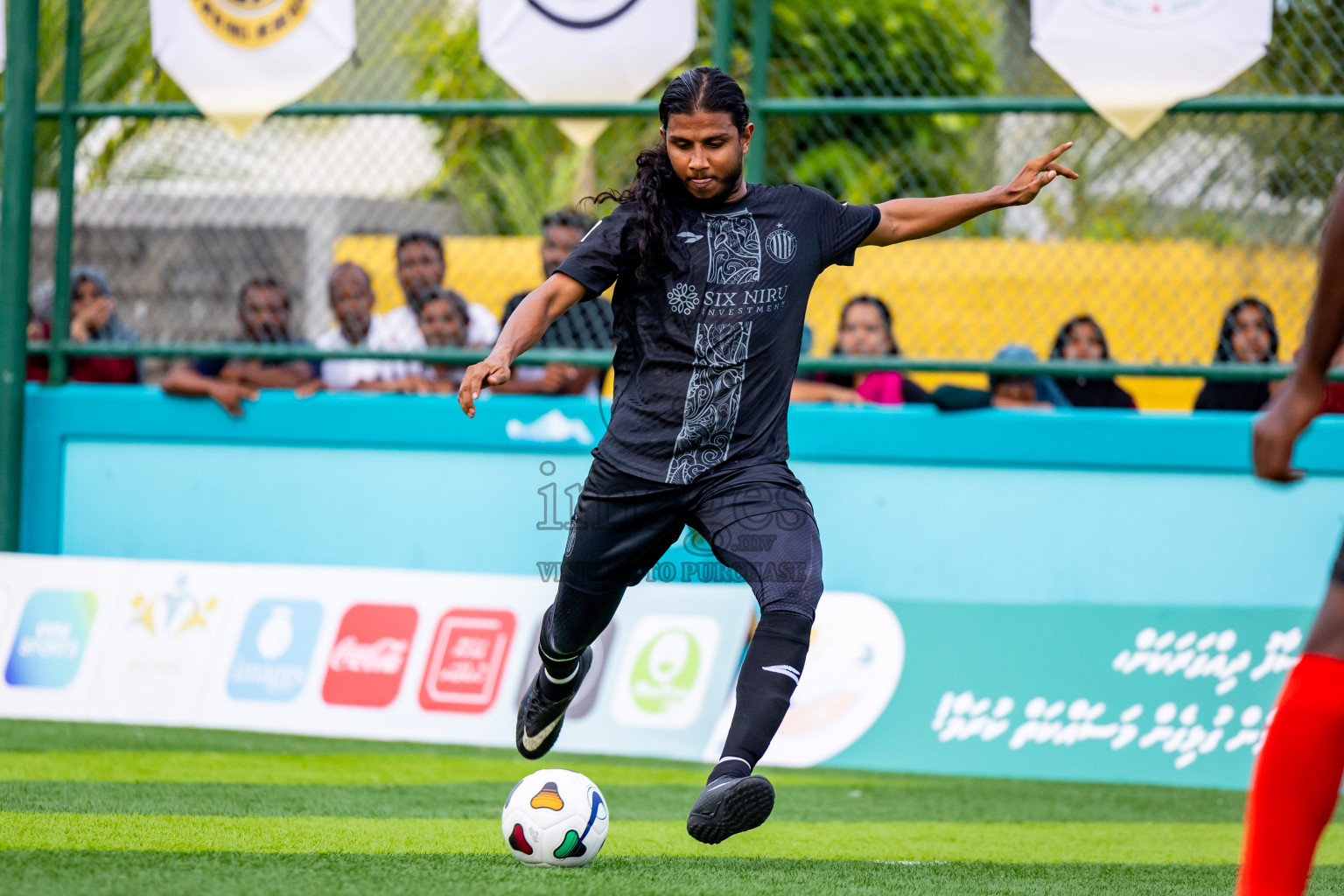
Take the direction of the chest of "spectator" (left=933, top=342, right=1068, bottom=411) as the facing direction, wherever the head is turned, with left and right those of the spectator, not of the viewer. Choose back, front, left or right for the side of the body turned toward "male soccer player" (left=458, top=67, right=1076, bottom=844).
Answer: front

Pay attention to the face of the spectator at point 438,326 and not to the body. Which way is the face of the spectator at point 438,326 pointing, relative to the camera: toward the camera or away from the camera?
toward the camera

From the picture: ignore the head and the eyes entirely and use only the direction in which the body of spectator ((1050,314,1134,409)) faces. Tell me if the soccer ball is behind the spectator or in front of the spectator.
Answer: in front

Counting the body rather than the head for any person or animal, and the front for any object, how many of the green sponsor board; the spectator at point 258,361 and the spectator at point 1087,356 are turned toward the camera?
3

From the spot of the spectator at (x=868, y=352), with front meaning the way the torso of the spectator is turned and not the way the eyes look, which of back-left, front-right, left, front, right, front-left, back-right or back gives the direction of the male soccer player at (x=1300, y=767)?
front

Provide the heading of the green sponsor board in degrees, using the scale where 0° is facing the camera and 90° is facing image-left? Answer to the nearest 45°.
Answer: approximately 0°

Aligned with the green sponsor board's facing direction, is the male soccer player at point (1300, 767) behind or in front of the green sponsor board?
in front

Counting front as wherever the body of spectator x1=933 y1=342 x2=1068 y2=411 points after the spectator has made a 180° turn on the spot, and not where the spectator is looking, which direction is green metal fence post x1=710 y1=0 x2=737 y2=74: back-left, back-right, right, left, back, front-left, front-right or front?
left

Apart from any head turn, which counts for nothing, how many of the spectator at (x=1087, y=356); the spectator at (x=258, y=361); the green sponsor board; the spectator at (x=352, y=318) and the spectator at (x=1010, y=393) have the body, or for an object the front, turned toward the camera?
5

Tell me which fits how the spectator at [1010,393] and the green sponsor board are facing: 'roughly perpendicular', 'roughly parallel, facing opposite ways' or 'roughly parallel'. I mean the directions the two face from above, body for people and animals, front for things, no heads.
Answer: roughly parallel

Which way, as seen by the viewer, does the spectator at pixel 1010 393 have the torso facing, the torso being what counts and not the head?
toward the camera

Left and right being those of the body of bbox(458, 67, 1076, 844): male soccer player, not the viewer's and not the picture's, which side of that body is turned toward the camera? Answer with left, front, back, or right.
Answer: front

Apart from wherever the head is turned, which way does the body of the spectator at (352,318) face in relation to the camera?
toward the camera

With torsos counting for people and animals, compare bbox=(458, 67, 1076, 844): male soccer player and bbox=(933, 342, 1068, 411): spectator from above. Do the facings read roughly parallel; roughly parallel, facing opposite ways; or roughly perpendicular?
roughly parallel

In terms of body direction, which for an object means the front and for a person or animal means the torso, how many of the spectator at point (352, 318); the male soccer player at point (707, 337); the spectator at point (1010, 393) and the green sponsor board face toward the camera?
4

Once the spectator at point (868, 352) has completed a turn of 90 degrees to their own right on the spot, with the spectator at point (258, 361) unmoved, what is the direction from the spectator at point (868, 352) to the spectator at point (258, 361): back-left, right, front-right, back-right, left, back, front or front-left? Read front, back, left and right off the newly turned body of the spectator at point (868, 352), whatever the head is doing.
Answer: front

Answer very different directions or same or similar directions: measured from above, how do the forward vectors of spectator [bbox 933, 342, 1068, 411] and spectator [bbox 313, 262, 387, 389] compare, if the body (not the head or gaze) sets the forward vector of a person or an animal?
same or similar directions

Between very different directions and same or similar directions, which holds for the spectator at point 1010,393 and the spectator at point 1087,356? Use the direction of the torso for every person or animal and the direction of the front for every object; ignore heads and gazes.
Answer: same or similar directions
